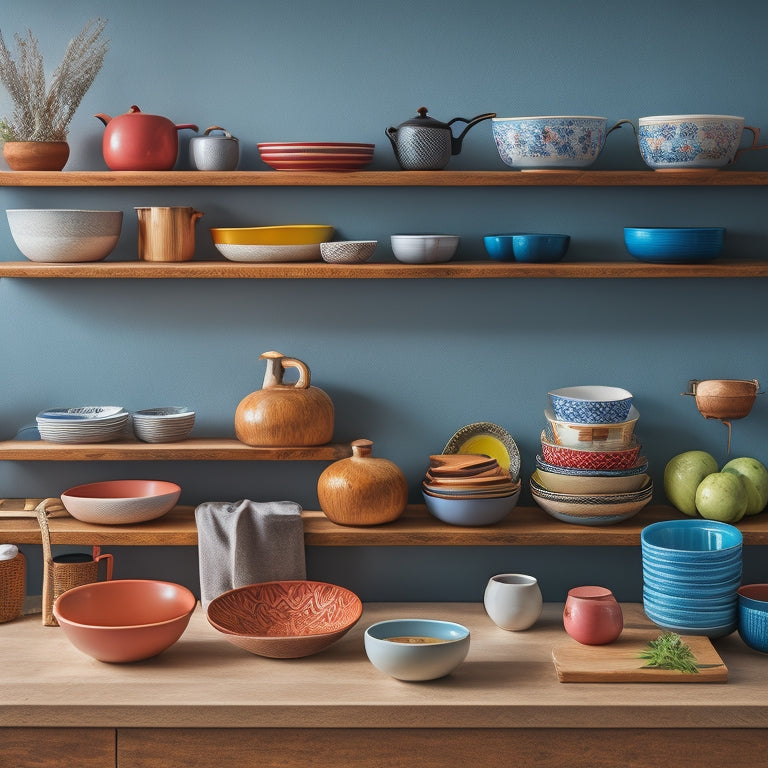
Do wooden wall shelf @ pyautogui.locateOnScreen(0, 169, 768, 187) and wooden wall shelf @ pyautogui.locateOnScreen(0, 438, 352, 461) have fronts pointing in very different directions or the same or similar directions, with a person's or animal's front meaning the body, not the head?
same or similar directions

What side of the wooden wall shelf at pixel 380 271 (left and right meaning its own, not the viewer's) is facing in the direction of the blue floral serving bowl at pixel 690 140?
left

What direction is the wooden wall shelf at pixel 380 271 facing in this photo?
toward the camera

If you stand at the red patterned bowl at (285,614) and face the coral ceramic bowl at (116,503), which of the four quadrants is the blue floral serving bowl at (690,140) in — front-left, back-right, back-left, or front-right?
back-right

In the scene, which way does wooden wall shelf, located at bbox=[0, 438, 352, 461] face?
toward the camera

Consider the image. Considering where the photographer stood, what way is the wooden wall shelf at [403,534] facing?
facing the viewer

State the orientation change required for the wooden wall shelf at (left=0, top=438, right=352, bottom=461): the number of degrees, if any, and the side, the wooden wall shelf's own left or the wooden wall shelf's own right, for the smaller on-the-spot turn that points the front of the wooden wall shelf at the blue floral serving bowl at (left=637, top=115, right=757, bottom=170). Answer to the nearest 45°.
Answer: approximately 90° to the wooden wall shelf's own left

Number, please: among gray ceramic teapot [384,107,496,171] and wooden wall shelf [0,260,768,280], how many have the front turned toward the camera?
1

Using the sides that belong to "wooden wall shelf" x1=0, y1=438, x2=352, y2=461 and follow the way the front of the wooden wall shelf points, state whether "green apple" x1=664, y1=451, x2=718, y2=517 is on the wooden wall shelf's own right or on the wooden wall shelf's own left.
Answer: on the wooden wall shelf's own left
